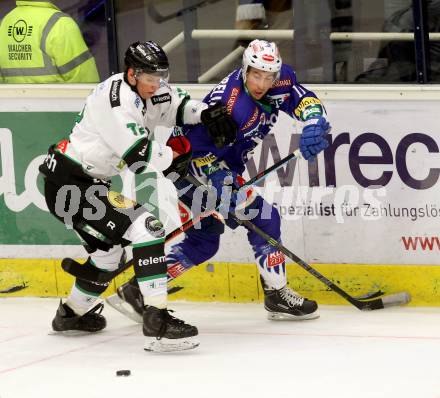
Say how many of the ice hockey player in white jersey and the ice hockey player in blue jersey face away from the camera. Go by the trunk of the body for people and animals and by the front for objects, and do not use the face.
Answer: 0

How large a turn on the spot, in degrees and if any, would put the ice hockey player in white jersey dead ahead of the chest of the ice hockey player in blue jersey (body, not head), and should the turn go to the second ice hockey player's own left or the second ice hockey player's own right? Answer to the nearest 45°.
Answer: approximately 90° to the second ice hockey player's own right

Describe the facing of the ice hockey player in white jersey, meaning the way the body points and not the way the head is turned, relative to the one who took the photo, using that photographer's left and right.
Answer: facing the viewer and to the right of the viewer
